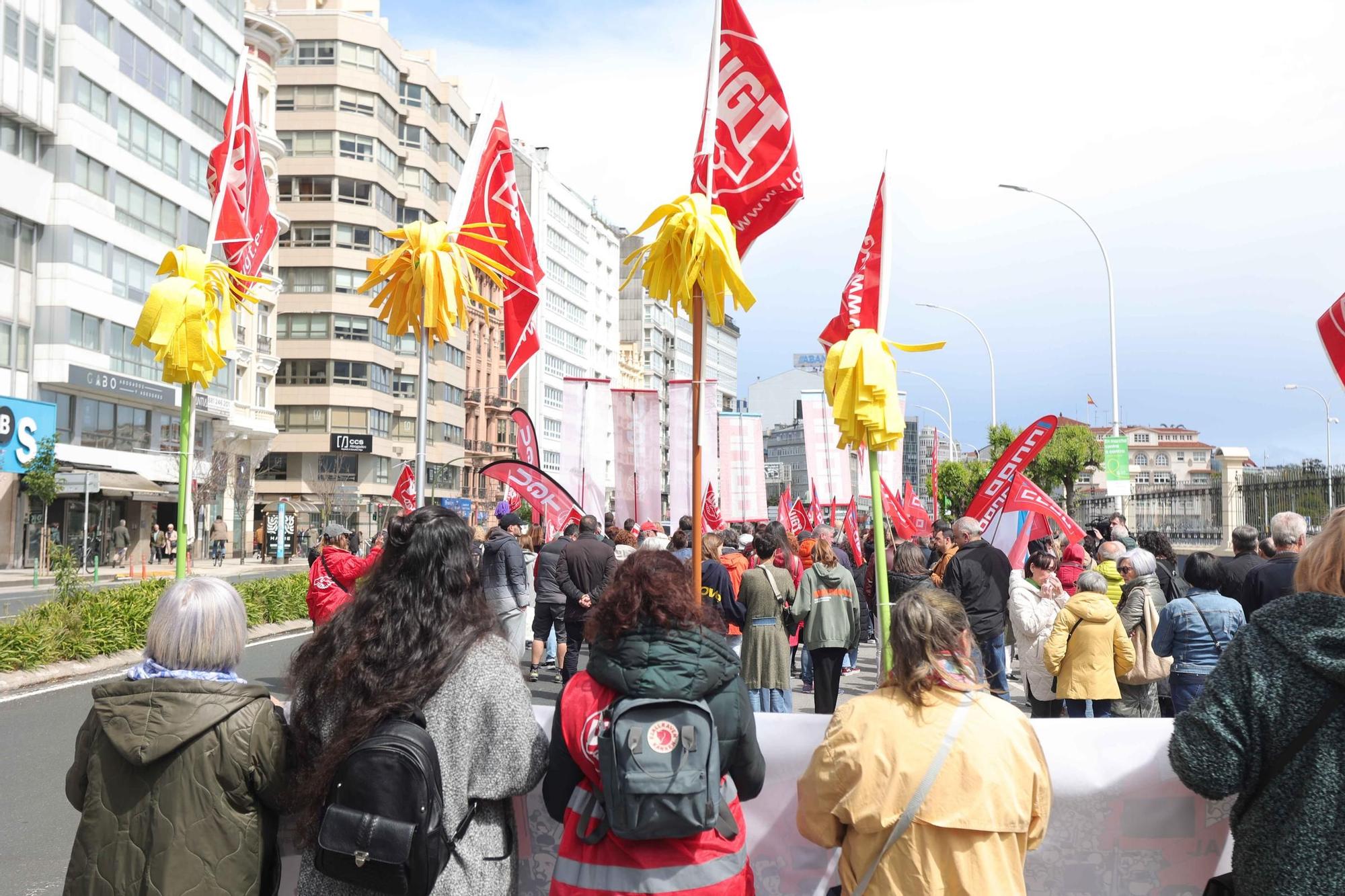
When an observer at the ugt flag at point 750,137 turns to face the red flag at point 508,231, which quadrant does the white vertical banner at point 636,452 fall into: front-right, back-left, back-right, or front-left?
front-right

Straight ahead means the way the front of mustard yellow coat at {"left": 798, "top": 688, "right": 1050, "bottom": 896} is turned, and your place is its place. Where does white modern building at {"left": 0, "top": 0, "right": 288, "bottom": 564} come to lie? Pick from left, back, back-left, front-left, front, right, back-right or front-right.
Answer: front-left

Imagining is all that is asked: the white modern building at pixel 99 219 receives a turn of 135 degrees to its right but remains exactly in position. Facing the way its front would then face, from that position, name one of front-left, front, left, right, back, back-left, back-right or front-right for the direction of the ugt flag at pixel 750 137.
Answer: left

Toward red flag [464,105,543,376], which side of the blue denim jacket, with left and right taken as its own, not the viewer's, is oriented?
left

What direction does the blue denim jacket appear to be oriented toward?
away from the camera

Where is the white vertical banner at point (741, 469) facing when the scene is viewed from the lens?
facing away from the viewer

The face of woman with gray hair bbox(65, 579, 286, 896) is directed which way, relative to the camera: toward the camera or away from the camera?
away from the camera

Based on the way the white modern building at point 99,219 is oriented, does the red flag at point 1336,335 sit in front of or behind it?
in front

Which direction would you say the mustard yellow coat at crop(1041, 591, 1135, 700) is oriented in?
away from the camera

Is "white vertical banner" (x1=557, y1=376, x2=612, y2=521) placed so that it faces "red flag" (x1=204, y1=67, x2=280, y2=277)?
no

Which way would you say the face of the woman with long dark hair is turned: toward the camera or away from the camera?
away from the camera

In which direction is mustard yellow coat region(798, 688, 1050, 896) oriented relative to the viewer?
away from the camera

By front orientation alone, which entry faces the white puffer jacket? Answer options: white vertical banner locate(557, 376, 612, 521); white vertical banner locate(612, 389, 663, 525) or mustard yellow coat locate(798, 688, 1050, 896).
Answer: the mustard yellow coat

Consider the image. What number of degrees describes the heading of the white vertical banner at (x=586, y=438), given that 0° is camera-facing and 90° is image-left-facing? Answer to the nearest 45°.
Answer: approximately 180°

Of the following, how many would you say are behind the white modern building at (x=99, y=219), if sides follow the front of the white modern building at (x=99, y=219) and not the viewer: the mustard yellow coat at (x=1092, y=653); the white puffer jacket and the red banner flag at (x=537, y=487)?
0

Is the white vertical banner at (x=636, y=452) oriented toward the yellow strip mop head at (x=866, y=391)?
no

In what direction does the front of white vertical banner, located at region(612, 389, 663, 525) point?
away from the camera

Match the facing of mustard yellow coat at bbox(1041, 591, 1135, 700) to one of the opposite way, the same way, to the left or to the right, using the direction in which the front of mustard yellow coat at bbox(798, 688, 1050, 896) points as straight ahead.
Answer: the same way
